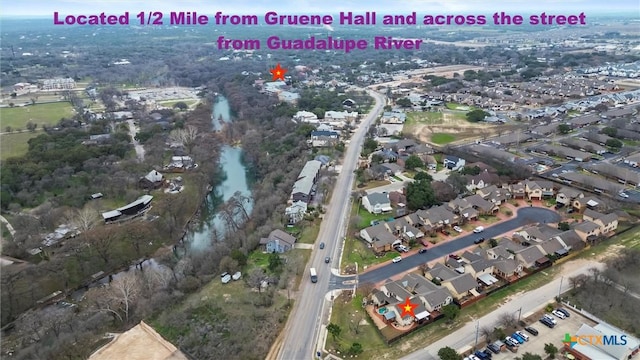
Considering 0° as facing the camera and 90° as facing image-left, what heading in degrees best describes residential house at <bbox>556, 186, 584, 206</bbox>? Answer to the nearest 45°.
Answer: approximately 45°

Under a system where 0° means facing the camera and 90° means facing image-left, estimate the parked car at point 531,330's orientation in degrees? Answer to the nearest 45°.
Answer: approximately 135°

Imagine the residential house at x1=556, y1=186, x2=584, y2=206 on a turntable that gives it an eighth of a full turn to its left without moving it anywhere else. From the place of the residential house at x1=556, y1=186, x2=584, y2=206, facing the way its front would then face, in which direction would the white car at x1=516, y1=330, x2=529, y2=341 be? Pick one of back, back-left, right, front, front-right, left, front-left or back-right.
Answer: front

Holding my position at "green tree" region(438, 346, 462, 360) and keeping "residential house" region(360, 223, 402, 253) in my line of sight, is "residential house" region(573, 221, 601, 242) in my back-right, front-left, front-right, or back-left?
front-right

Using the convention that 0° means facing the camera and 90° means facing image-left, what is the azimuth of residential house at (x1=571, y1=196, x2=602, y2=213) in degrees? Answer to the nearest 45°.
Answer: approximately 45°

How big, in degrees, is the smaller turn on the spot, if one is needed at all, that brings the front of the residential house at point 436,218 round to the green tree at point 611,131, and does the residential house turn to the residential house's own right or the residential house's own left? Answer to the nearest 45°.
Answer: approximately 90° to the residential house's own left

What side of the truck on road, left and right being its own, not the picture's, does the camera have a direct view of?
front

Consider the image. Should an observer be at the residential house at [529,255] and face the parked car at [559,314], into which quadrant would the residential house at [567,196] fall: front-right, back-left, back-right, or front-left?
back-left

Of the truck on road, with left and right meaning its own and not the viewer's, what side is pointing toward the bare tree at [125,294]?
right

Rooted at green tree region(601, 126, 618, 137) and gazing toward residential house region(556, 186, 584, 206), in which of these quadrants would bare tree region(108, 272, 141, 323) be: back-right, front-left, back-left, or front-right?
front-right

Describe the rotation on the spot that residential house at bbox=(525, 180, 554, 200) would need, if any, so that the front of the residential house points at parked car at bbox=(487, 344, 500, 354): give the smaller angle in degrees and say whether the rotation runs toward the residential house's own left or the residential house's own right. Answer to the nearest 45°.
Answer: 0° — it already faces it
